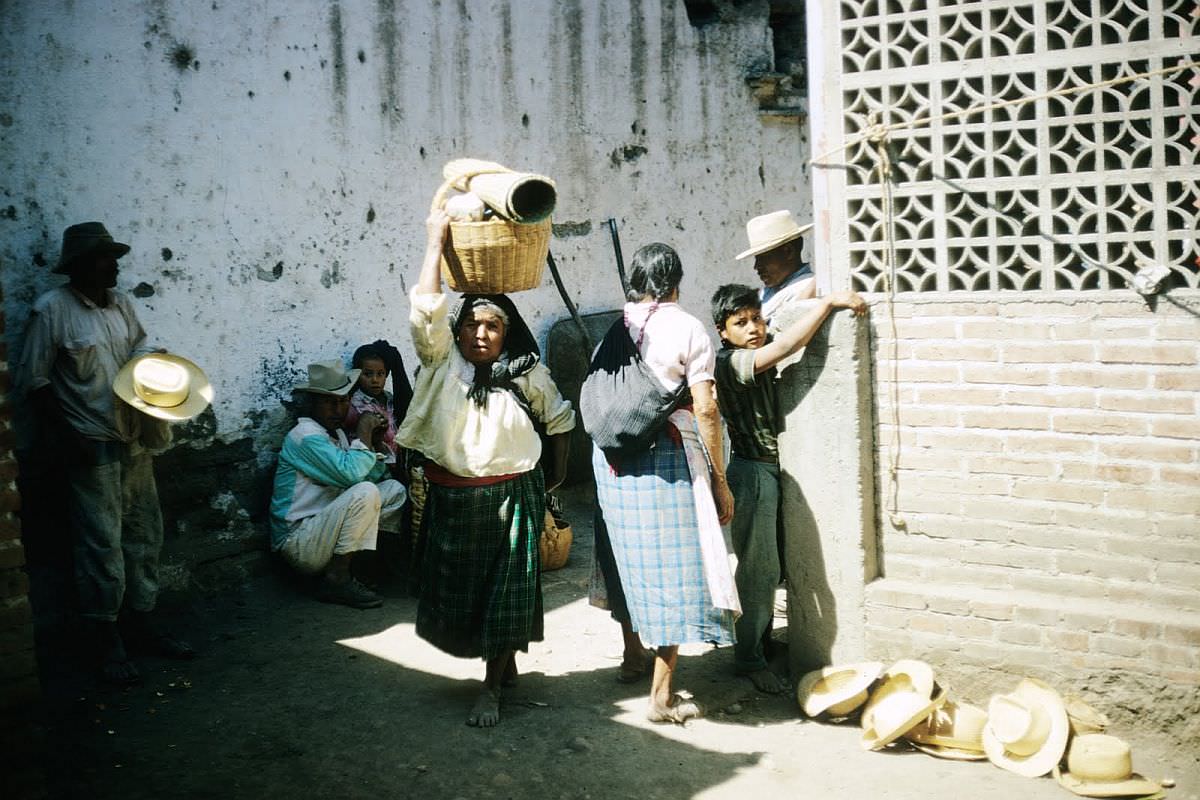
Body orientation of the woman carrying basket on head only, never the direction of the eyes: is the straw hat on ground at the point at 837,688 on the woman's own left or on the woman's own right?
on the woman's own left

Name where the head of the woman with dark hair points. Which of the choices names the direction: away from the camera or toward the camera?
away from the camera

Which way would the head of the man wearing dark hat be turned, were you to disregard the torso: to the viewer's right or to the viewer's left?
to the viewer's right

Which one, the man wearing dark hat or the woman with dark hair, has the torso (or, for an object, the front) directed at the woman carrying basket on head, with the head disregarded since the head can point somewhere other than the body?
the man wearing dark hat

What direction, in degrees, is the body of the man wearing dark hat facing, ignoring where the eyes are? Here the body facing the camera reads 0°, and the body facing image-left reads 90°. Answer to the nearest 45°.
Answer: approximately 315°

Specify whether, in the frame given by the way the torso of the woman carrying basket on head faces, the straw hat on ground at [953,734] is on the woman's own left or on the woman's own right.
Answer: on the woman's own left

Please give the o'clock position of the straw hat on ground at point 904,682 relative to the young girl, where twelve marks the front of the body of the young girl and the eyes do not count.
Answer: The straw hat on ground is roughly at 11 o'clock from the young girl.

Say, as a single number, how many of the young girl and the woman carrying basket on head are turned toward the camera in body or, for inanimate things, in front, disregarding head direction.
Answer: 2

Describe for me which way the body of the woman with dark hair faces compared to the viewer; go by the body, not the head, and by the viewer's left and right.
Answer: facing away from the viewer and to the right of the viewer

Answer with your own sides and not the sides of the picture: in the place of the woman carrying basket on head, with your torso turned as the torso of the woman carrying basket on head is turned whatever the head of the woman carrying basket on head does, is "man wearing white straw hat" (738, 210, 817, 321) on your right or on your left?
on your left

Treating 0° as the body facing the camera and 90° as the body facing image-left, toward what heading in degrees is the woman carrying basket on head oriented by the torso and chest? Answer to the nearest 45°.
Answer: approximately 0°
